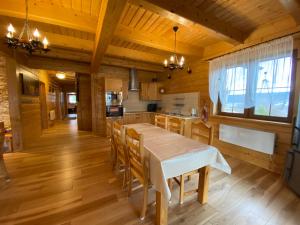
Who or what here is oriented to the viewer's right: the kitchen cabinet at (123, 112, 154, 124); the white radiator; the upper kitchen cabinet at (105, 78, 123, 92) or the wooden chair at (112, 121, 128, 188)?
the wooden chair

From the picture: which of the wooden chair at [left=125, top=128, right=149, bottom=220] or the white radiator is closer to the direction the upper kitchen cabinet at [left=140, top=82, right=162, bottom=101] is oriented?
the wooden chair

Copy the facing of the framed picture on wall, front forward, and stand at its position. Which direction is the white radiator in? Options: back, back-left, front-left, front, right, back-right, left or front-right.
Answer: front

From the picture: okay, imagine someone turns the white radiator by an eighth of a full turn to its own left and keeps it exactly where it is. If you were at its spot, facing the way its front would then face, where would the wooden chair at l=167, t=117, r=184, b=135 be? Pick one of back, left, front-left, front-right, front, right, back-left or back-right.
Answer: front-right

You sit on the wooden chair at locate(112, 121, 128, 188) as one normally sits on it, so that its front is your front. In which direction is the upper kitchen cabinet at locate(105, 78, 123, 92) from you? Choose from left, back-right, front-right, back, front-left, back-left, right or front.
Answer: left

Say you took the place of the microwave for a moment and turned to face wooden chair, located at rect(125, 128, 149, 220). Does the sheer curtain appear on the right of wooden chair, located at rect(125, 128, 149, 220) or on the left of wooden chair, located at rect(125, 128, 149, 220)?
left

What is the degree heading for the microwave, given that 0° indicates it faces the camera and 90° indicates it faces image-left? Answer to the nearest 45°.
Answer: approximately 0°

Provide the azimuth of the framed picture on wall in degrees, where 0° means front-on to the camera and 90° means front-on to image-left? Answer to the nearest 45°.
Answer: approximately 315°

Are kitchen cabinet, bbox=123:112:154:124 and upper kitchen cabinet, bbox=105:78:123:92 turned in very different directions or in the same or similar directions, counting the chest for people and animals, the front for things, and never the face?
same or similar directions

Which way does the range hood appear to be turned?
toward the camera

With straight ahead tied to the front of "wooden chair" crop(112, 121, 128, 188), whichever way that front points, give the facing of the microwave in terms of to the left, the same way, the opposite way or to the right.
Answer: to the right

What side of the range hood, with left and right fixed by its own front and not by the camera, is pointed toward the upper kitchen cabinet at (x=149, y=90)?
left

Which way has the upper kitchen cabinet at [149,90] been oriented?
toward the camera

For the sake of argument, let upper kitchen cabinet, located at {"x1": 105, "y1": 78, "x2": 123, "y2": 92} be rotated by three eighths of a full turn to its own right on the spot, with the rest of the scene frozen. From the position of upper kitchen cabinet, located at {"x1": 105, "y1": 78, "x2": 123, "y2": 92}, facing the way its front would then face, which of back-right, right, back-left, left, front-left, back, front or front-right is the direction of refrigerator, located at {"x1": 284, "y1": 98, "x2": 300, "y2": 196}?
back

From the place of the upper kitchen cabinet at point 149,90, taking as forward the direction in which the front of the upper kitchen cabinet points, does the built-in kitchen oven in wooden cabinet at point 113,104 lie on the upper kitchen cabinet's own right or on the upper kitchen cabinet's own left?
on the upper kitchen cabinet's own right

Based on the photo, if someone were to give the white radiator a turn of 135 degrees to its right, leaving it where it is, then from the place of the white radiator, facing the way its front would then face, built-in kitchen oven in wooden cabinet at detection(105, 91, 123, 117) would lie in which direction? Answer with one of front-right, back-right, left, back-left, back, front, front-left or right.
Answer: left

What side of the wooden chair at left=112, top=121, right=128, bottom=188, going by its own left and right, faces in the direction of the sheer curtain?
front

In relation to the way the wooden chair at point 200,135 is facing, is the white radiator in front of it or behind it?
behind

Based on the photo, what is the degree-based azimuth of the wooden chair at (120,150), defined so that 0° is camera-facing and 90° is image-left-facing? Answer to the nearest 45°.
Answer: approximately 270°

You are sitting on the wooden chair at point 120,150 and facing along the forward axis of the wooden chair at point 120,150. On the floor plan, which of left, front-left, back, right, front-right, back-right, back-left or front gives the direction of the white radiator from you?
front
